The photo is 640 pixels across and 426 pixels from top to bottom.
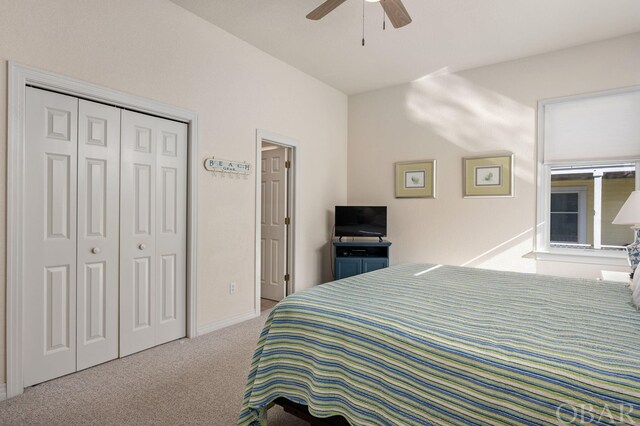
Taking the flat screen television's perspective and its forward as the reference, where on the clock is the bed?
The bed is roughly at 12 o'clock from the flat screen television.

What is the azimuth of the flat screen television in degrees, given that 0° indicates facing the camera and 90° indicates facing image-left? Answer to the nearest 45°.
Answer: approximately 0°

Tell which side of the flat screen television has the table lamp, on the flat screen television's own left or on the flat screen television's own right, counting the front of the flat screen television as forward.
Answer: on the flat screen television's own left

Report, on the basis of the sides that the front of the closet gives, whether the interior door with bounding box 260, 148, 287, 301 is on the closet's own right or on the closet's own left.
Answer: on the closet's own left

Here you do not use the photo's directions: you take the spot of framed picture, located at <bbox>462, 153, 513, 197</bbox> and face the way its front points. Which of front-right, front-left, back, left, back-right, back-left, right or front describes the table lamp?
front-left

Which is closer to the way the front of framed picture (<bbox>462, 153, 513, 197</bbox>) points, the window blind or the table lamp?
the table lamp

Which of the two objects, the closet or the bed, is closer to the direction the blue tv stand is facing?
the bed

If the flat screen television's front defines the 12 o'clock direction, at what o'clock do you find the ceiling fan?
The ceiling fan is roughly at 12 o'clock from the flat screen television.

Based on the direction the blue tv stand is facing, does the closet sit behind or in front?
in front

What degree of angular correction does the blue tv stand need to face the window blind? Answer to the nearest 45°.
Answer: approximately 90° to its left

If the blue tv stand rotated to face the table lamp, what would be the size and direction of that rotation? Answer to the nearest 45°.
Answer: approximately 45° to its left

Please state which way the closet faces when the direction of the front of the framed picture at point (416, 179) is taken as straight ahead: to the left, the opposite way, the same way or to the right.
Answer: to the left
